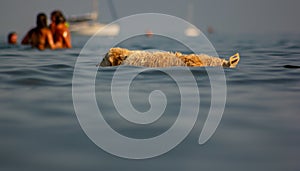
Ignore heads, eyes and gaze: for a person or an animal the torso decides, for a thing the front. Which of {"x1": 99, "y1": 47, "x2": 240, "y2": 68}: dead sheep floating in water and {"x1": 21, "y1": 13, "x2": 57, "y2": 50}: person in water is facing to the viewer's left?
the dead sheep floating in water

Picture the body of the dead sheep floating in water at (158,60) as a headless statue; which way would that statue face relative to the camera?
to the viewer's left

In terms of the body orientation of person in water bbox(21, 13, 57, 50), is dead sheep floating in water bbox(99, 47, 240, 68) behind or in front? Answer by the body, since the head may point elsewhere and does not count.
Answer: behind

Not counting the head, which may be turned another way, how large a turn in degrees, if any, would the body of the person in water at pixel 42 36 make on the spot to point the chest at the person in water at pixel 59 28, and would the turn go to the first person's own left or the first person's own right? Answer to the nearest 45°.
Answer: approximately 90° to the first person's own right

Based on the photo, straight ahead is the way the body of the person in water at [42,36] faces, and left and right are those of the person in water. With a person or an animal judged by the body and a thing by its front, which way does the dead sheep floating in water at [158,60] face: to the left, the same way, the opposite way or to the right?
to the left

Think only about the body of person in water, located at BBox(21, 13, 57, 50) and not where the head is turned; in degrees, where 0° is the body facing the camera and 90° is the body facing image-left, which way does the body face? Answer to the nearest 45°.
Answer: approximately 180°

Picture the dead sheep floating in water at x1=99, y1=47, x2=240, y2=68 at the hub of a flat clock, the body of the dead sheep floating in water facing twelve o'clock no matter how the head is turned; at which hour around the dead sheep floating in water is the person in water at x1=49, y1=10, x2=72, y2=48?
The person in water is roughly at 2 o'clock from the dead sheep floating in water.

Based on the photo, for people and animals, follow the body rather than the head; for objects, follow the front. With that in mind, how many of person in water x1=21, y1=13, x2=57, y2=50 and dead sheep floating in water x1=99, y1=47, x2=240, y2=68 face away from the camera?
1

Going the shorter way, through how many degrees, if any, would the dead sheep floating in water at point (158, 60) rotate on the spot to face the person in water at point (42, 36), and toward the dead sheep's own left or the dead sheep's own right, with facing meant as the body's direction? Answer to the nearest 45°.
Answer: approximately 45° to the dead sheep's own right
